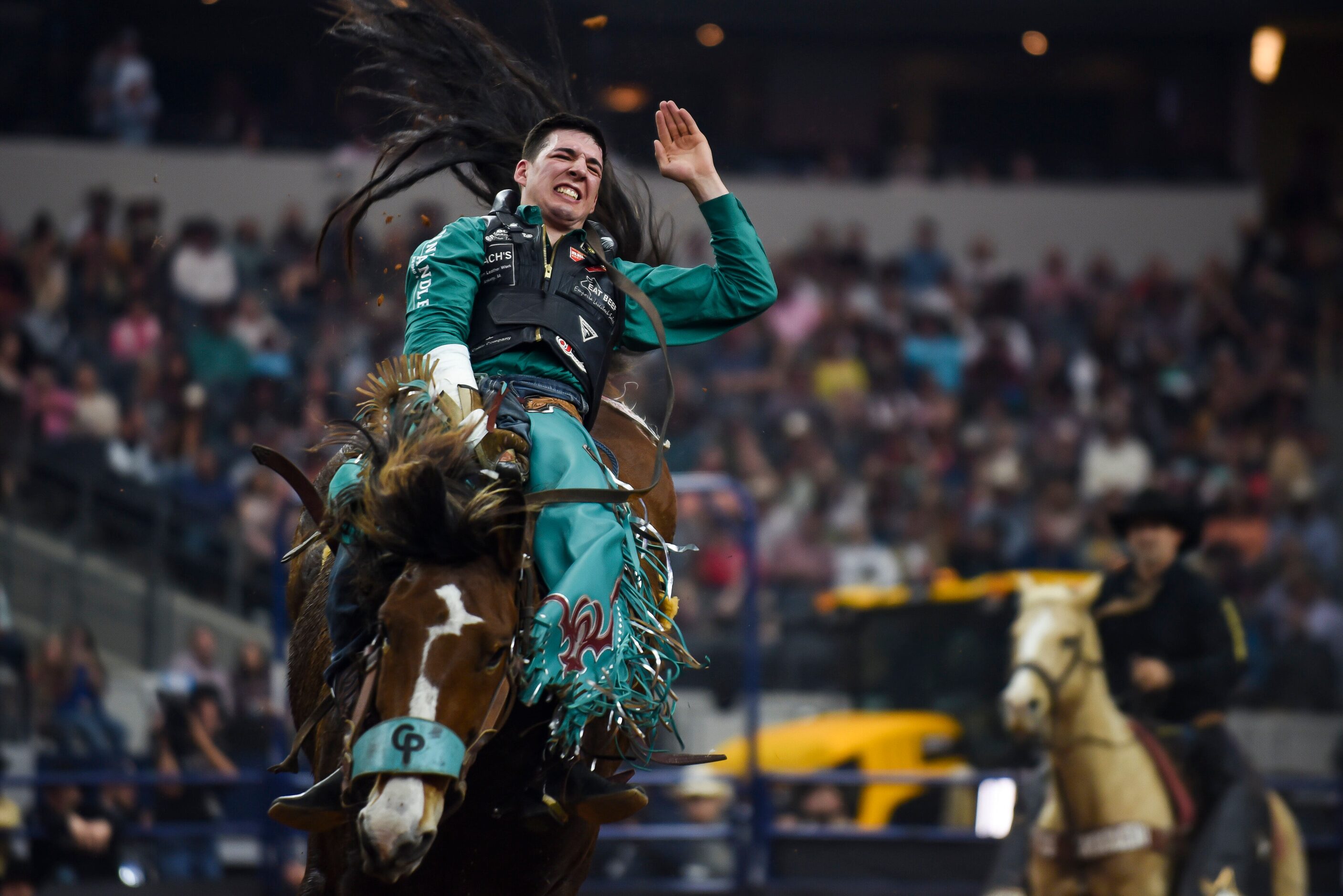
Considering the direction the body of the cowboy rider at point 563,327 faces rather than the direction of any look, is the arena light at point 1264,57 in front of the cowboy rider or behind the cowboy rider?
behind

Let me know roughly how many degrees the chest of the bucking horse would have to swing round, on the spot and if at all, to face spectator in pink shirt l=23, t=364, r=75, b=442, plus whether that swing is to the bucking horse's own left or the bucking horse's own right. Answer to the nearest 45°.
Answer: approximately 180°

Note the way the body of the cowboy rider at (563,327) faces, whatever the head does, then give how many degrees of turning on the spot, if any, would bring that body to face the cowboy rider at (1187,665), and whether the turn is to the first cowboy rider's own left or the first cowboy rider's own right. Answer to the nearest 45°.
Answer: approximately 135° to the first cowboy rider's own left

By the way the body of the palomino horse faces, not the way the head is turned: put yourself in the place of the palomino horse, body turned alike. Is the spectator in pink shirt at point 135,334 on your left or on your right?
on your right

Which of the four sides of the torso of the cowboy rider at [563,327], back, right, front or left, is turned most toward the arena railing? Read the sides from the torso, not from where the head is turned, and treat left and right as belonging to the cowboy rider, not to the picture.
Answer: back

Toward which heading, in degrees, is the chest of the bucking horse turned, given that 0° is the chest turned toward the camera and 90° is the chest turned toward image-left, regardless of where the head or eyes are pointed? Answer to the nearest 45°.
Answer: approximately 0°

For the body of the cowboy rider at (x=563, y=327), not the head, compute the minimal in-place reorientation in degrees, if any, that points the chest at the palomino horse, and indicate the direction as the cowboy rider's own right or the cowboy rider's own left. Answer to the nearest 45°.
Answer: approximately 135° to the cowboy rider's own left

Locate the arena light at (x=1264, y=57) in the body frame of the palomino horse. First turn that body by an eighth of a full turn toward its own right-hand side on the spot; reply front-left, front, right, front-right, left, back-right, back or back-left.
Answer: right

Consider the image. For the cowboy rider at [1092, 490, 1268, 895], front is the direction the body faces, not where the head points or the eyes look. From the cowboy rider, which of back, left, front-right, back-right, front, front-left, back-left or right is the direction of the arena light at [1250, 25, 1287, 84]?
back-right

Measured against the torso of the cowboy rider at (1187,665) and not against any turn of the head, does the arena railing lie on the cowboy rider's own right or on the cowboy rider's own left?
on the cowboy rider's own right

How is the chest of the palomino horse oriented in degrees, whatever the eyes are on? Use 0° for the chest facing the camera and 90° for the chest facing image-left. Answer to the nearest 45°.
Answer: approximately 45°
